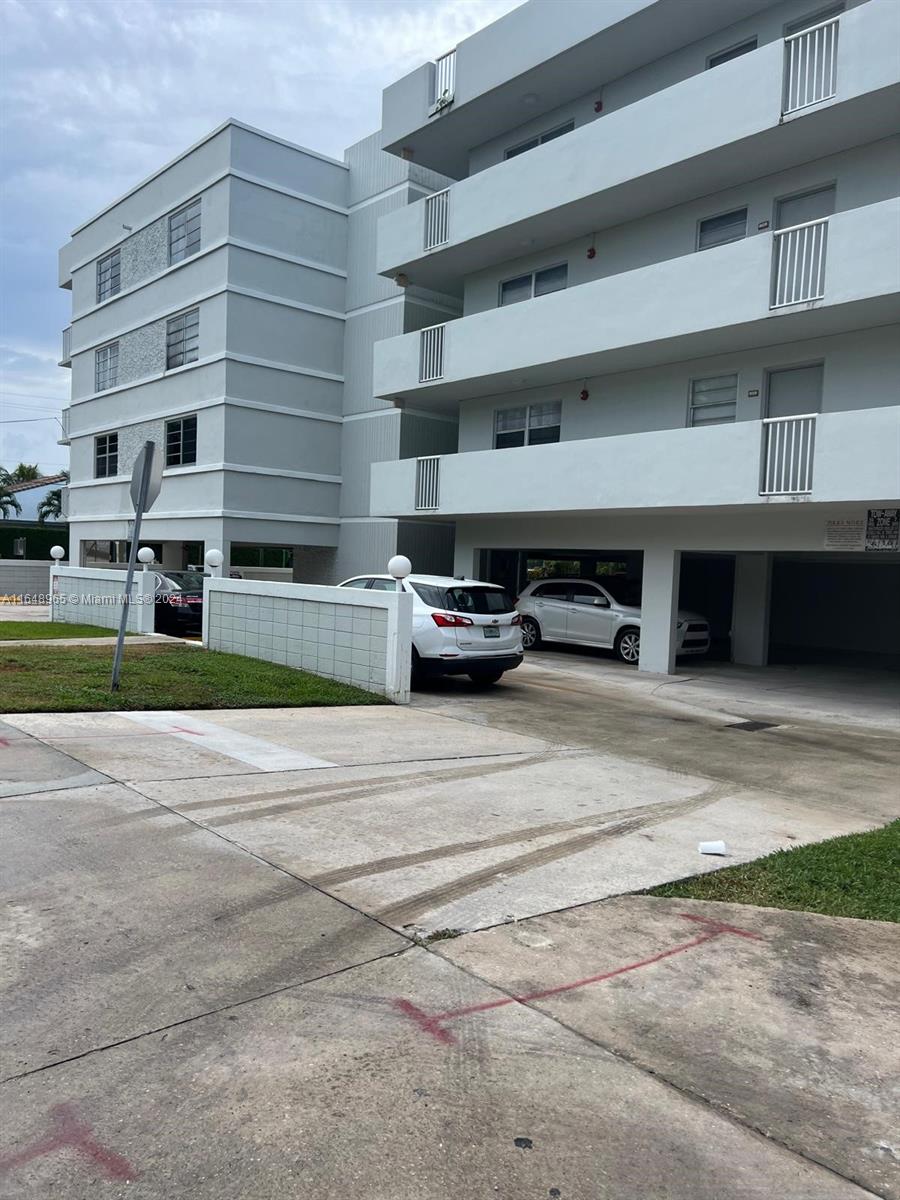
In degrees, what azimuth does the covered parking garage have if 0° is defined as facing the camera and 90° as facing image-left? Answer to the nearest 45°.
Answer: approximately 45°

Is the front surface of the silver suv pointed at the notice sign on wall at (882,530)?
yes

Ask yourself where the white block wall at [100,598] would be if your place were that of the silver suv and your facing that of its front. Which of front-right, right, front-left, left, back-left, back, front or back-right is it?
back-right

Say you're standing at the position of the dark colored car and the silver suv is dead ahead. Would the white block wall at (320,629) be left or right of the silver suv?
right

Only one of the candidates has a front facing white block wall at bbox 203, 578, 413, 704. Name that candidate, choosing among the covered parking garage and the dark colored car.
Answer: the covered parking garage

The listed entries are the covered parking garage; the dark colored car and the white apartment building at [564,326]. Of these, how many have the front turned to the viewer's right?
0

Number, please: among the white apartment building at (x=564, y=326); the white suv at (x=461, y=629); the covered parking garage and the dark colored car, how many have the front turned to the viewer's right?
0

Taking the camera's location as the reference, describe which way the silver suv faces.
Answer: facing the viewer and to the right of the viewer

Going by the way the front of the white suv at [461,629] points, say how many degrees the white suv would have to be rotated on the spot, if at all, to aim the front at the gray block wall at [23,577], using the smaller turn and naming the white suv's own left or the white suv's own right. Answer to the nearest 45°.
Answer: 0° — it already faces it

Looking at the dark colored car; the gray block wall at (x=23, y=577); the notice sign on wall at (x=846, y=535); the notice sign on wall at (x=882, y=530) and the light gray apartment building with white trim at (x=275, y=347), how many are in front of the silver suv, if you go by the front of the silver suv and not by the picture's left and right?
2

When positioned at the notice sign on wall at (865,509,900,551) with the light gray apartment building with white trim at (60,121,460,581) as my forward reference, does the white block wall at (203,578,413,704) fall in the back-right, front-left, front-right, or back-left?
front-left

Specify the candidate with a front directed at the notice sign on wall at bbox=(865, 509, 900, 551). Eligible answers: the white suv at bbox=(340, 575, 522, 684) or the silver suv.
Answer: the silver suv

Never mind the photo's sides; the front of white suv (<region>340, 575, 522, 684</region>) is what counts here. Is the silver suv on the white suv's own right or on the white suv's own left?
on the white suv's own right

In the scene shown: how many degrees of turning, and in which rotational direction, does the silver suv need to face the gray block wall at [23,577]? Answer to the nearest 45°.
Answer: approximately 180°

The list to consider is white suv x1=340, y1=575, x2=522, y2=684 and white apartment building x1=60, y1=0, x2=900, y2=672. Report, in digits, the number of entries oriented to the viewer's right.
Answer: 0
